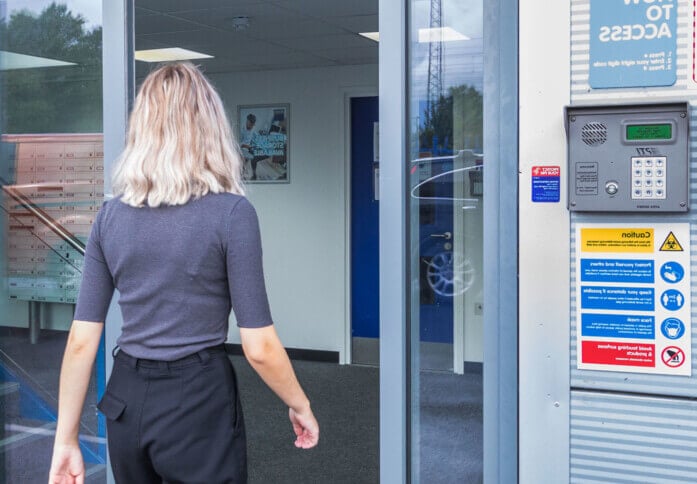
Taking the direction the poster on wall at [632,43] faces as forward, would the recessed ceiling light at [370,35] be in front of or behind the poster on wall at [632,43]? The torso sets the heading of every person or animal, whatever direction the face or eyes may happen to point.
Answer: behind

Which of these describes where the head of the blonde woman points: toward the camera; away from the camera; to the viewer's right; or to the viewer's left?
away from the camera

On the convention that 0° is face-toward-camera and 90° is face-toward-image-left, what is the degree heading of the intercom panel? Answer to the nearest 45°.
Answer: approximately 0°

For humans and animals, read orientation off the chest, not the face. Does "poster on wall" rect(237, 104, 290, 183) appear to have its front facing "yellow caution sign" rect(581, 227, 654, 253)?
yes

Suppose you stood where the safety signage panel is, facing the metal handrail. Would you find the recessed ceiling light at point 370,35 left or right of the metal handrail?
right

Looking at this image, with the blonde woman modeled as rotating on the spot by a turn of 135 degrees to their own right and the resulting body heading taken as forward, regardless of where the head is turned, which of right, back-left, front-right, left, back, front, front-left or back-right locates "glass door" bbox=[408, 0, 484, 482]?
left

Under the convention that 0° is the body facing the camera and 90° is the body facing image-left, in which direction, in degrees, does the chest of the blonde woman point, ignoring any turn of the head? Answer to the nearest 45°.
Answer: approximately 180°

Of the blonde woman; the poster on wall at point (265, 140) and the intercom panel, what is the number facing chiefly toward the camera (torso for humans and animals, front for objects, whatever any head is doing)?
2

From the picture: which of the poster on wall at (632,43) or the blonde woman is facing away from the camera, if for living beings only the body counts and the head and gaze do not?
the blonde woman
